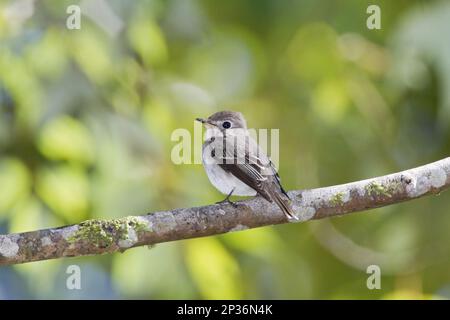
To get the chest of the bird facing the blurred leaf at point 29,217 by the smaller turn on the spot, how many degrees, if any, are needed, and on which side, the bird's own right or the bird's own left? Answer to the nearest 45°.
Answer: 0° — it already faces it

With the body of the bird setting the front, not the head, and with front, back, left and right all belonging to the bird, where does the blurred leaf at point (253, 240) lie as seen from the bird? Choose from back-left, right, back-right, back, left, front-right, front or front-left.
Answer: right

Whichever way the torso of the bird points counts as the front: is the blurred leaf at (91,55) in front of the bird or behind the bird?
in front

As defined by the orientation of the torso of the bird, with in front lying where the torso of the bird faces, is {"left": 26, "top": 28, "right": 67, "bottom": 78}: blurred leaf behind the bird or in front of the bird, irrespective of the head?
in front

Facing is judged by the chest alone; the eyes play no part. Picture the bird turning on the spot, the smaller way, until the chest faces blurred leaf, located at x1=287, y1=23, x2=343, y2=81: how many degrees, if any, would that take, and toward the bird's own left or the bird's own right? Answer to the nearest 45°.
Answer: approximately 90° to the bird's own right

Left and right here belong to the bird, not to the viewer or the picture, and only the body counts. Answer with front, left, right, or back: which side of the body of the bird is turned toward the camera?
left

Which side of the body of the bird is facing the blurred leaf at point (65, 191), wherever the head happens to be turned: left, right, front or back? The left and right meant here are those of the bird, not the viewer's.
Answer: right

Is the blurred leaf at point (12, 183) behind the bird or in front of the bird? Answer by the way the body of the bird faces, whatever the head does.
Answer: in front

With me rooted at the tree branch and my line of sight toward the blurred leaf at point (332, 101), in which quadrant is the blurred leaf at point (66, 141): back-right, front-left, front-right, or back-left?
front-left
